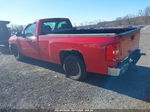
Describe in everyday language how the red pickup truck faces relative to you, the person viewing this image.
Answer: facing away from the viewer and to the left of the viewer
